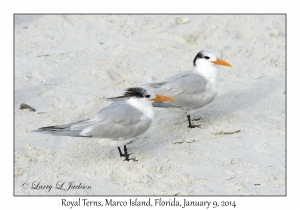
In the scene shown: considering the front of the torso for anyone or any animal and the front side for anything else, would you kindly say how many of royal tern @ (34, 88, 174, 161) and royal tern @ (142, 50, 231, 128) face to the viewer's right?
2

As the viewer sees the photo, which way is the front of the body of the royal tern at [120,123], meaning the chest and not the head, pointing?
to the viewer's right

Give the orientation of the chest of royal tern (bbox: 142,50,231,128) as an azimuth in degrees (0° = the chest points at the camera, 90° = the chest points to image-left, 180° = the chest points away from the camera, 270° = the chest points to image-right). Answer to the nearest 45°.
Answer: approximately 270°

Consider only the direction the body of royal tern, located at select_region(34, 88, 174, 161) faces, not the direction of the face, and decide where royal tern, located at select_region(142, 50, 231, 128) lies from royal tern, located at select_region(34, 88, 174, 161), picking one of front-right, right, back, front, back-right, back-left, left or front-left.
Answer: front-left

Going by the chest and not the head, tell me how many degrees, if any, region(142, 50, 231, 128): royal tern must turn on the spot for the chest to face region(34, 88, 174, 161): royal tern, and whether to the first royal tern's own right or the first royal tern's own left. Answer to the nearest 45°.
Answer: approximately 135° to the first royal tern's own right

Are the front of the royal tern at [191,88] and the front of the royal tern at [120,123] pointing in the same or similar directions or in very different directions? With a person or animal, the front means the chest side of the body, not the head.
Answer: same or similar directions
